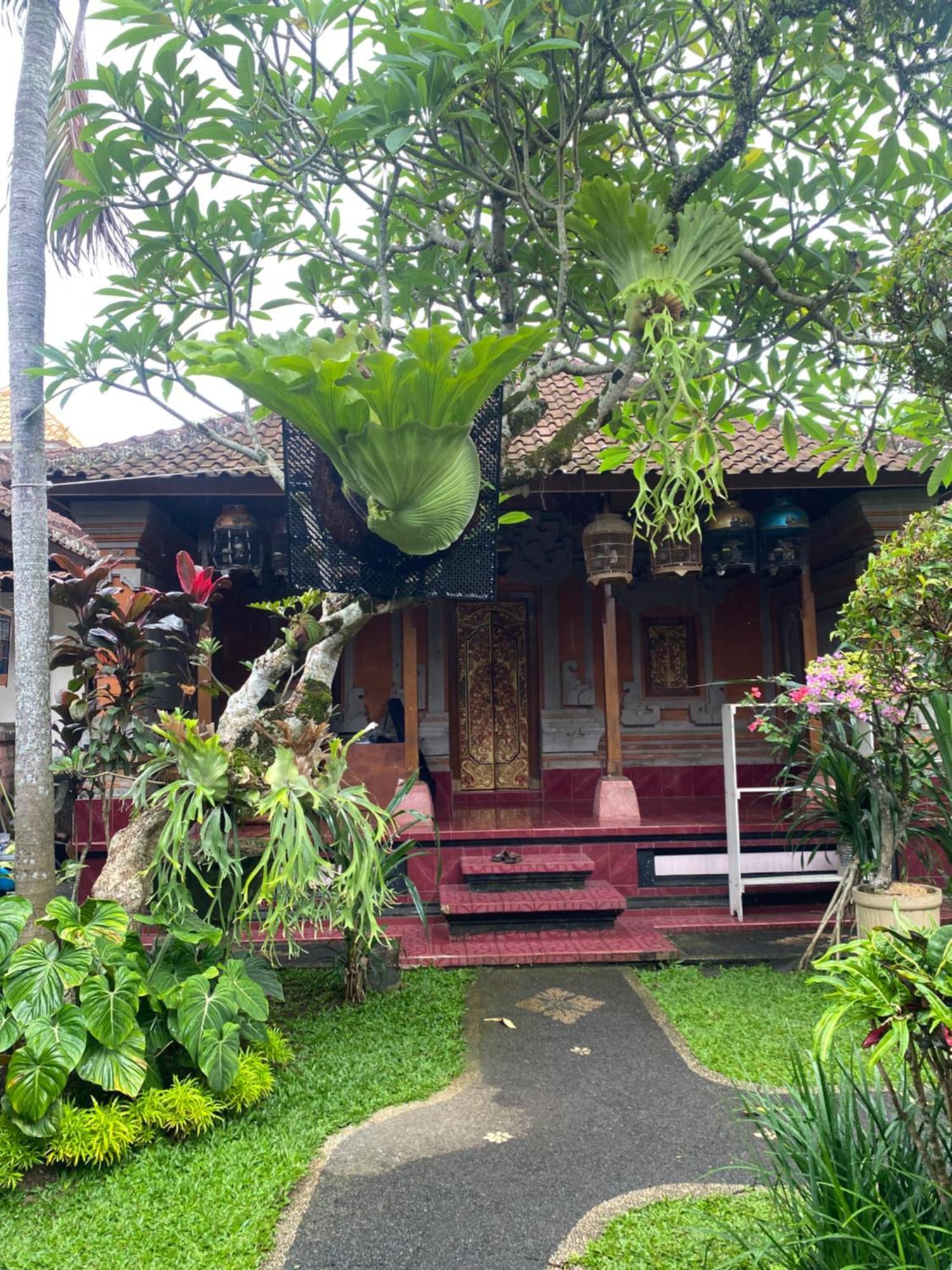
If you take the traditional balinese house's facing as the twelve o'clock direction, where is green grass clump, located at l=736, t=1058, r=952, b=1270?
The green grass clump is roughly at 12 o'clock from the traditional balinese house.

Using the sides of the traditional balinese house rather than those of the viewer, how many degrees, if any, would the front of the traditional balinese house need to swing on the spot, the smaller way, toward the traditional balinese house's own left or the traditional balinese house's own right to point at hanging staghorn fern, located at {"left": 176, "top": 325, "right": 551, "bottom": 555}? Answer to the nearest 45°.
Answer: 0° — it already faces it

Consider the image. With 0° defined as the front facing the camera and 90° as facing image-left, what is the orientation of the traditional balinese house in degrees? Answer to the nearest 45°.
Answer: approximately 0°

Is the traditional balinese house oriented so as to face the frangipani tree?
yes
